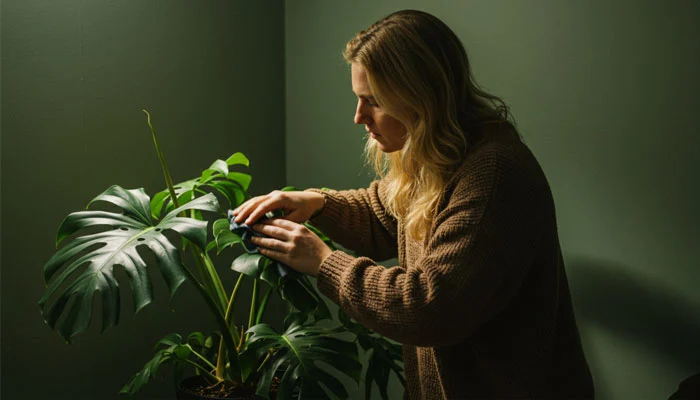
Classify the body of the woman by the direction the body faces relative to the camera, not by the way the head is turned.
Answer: to the viewer's left

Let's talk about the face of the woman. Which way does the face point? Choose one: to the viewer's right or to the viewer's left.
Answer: to the viewer's left
